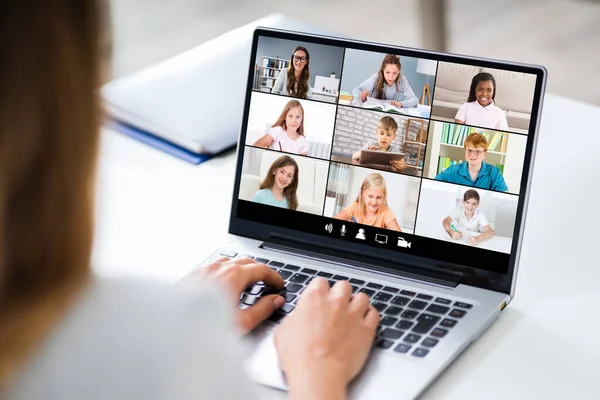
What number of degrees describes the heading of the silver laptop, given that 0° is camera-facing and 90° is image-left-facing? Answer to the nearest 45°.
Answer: approximately 45°
